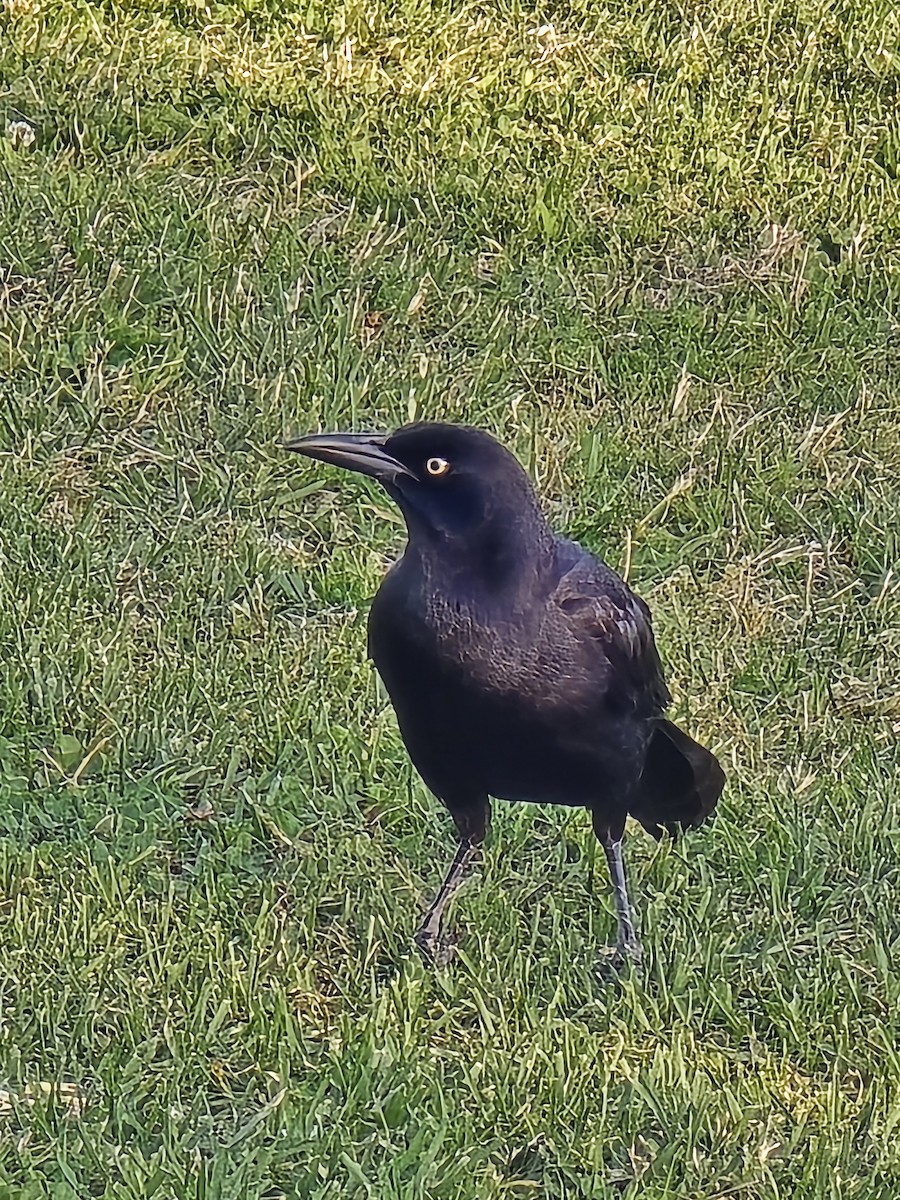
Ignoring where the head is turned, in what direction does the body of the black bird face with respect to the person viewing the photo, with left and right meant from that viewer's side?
facing the viewer and to the left of the viewer
